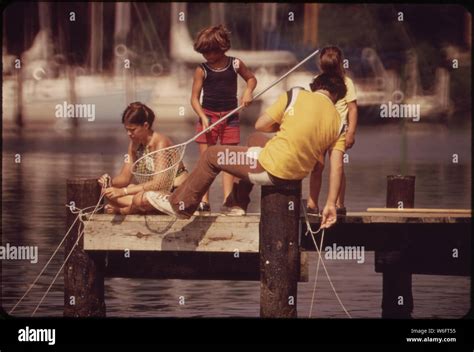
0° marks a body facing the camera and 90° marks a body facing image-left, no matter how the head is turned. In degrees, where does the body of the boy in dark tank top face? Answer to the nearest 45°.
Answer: approximately 0°

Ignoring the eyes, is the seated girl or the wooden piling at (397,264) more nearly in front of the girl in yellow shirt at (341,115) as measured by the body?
the seated girl

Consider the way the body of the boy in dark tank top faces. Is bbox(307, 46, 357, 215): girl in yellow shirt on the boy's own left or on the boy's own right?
on the boy's own left
